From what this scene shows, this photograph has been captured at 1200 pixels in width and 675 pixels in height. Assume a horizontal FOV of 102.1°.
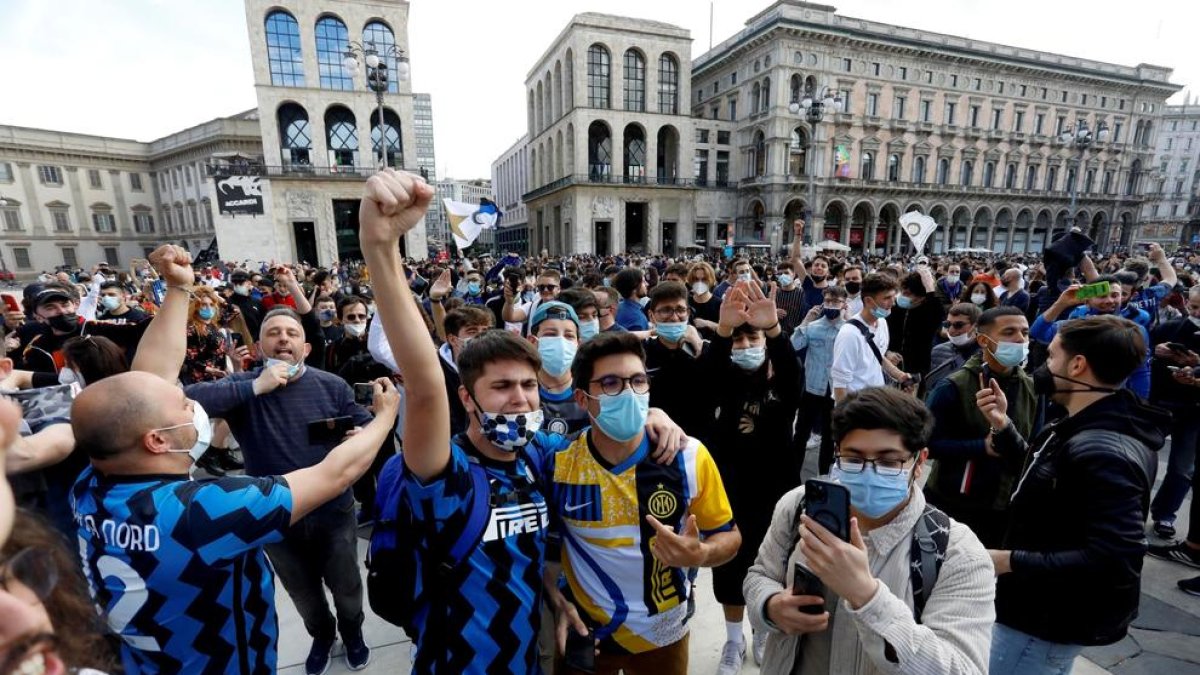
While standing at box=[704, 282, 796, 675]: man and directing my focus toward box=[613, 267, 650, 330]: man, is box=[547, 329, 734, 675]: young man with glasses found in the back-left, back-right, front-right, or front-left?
back-left

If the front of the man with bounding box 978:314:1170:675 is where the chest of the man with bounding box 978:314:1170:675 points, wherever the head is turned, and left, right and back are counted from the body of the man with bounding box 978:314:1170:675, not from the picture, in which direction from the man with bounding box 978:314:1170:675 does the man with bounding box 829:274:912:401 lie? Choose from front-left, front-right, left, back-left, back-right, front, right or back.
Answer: front-right

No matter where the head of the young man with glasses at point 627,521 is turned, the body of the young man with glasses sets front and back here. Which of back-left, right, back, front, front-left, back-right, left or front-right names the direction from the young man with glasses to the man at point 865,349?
back-left

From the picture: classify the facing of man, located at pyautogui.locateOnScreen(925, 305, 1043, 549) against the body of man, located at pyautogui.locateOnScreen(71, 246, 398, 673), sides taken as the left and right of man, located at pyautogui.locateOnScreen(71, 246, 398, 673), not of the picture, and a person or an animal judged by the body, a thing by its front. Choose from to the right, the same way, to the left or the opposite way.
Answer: the opposite way

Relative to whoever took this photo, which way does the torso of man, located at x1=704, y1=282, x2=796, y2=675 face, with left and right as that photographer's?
facing the viewer

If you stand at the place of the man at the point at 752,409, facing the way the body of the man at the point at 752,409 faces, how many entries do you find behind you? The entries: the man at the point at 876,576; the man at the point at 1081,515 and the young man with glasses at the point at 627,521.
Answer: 0

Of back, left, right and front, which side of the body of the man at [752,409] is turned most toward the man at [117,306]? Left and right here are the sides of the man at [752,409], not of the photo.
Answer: right

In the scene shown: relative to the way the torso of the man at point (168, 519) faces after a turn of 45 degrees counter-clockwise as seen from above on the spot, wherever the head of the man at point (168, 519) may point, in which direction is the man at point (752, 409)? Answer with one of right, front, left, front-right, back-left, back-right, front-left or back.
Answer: right

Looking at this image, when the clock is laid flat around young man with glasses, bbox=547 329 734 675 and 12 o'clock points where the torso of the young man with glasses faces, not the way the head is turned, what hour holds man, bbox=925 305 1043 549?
The man is roughly at 8 o'clock from the young man with glasses.

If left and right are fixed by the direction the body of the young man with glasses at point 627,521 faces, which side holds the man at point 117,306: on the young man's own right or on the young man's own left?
on the young man's own right

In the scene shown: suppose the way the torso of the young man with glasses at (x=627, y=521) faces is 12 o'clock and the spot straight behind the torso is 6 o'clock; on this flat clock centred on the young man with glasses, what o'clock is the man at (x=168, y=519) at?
The man is roughly at 2 o'clock from the young man with glasses.

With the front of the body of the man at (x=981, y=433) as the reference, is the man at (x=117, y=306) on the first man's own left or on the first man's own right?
on the first man's own right

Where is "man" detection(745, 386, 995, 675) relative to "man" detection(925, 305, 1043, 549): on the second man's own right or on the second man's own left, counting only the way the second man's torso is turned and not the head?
on the second man's own right

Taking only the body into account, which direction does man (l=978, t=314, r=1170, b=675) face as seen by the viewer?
to the viewer's left

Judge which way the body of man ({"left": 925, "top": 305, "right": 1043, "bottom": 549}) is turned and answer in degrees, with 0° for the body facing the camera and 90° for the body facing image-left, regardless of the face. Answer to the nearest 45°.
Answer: approximately 315°

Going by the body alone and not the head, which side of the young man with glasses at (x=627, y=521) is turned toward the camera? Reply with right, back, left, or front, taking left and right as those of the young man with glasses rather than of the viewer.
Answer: front

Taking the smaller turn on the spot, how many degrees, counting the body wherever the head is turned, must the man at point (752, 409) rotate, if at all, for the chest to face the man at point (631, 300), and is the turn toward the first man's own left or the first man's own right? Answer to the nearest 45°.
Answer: approximately 135° to the first man's own right
